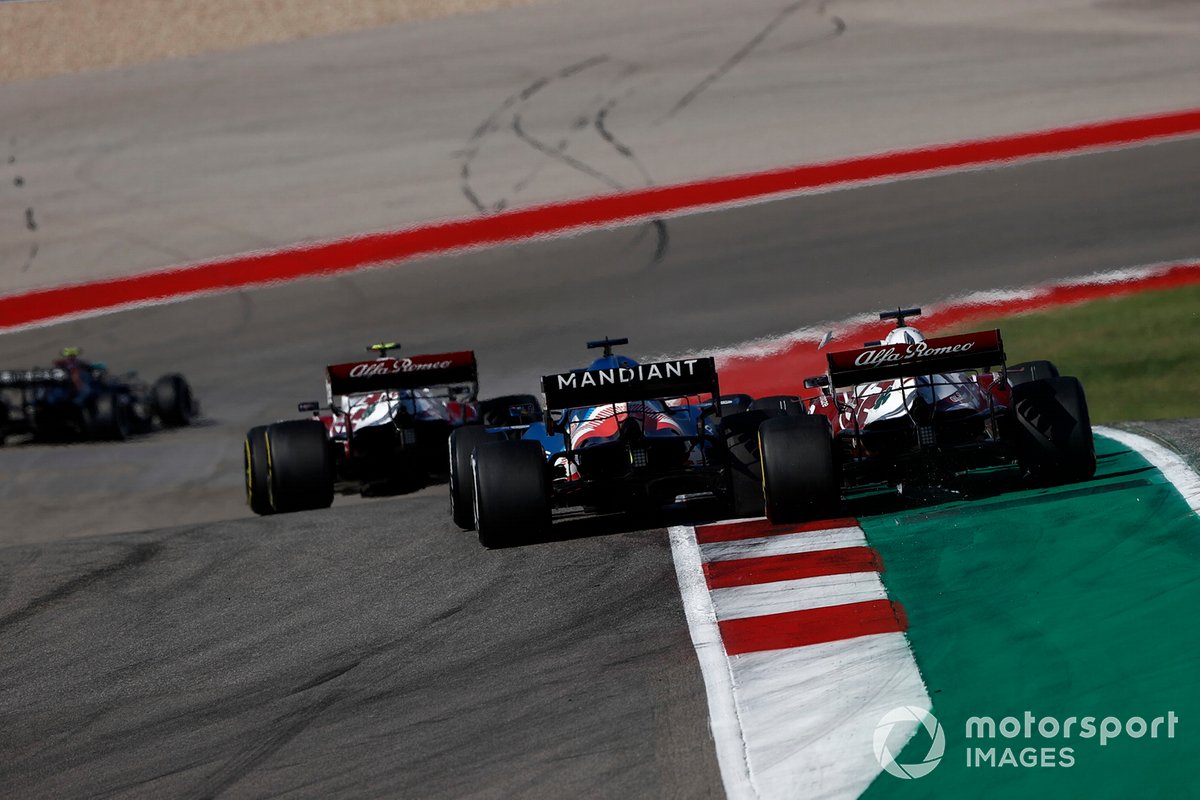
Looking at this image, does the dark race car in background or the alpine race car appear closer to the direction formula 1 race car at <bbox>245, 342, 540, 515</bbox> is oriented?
the dark race car in background

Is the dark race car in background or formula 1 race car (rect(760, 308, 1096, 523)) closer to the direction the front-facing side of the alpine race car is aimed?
the dark race car in background

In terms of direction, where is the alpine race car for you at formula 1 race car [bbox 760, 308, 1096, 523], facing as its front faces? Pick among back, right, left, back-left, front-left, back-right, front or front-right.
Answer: left

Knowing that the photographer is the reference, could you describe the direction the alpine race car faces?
facing away from the viewer

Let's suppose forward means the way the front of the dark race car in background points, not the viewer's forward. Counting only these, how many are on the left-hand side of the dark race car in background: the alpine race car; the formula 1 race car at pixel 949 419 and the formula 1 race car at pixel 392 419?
0

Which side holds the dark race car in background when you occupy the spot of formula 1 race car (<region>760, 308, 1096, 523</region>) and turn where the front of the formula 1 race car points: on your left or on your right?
on your left

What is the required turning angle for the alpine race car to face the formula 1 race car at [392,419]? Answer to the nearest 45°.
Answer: approximately 45° to its left

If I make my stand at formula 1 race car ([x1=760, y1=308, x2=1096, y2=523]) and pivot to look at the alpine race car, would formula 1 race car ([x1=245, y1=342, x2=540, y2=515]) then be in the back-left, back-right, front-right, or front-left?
front-right

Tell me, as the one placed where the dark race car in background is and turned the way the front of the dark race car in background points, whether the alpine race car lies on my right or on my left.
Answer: on my right

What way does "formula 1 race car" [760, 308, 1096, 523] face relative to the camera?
away from the camera

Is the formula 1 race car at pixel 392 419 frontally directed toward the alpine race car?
no

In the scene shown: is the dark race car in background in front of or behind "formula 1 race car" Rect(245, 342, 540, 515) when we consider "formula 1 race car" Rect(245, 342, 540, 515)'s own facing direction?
in front

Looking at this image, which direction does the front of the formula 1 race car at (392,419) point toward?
away from the camera

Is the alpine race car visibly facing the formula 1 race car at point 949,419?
no

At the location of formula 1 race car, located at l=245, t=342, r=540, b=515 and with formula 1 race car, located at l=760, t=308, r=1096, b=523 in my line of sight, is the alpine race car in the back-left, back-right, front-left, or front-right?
front-right

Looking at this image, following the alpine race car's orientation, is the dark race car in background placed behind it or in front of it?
in front

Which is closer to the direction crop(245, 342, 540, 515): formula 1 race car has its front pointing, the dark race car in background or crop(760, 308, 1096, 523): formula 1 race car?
the dark race car in background

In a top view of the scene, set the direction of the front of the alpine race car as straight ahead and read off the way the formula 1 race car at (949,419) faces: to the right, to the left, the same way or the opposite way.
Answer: the same way
